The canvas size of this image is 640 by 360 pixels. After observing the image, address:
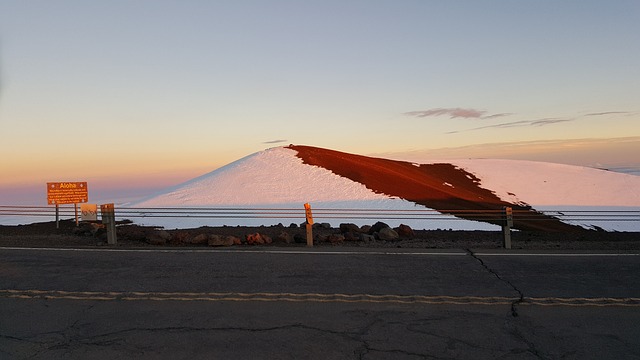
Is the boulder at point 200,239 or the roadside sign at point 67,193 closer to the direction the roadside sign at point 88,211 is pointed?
the boulder

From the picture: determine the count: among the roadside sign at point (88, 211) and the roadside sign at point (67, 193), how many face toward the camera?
2

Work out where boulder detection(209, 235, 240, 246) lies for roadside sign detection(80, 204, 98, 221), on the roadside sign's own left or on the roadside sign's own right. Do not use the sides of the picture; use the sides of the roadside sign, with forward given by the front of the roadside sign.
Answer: on the roadside sign's own left

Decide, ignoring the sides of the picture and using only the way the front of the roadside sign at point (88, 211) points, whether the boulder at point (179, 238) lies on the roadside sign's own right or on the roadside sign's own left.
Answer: on the roadside sign's own left

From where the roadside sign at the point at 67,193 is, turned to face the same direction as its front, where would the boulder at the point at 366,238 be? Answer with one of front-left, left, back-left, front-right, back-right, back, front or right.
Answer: front-left

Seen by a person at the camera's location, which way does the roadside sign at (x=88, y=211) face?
facing the viewer

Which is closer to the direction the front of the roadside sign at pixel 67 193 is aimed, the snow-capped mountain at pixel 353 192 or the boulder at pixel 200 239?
the boulder

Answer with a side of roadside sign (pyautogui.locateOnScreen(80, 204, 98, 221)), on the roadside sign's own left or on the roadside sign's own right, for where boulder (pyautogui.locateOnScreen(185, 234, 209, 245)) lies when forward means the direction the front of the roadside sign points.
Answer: on the roadside sign's own left

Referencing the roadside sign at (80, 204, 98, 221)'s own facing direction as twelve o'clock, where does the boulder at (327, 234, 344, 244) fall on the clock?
The boulder is roughly at 10 o'clock from the roadside sign.

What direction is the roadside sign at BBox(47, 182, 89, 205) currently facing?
toward the camera
